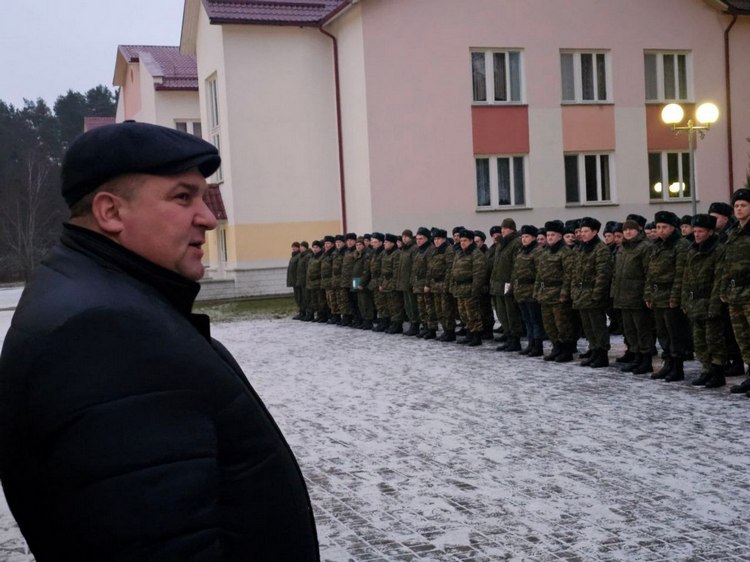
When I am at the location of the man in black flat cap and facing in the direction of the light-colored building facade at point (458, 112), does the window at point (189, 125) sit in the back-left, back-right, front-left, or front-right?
front-left

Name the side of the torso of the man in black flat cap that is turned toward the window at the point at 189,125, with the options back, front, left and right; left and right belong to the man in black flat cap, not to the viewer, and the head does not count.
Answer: left

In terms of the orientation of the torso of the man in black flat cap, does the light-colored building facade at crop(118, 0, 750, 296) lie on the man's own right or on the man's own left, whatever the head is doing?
on the man's own left

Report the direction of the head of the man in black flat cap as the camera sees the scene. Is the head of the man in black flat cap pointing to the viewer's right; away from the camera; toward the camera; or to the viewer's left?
to the viewer's right

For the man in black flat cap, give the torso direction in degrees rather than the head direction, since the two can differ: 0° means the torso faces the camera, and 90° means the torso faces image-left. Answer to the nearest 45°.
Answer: approximately 270°
